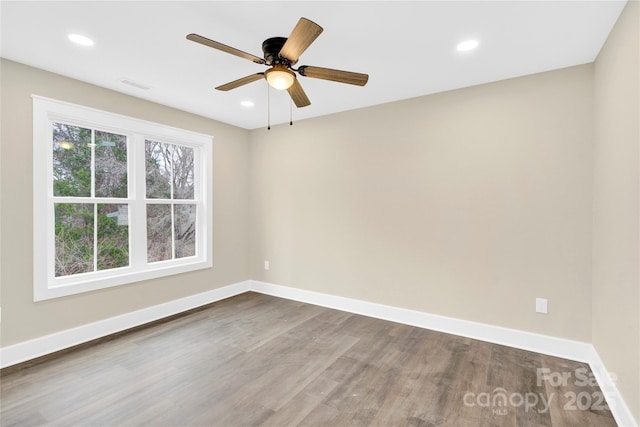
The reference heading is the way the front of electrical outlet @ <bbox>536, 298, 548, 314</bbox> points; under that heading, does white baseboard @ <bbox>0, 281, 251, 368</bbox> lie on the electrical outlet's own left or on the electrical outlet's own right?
on the electrical outlet's own right

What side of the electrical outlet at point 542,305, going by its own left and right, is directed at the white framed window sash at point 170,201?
right

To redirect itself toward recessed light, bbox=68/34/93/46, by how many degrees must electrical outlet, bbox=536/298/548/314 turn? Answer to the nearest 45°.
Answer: approximately 45° to its right

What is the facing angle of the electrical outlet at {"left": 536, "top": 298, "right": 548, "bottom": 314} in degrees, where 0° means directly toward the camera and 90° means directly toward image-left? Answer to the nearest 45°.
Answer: approximately 0°

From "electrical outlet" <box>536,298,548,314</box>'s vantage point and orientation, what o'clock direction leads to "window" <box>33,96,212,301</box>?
The window is roughly at 2 o'clock from the electrical outlet.
